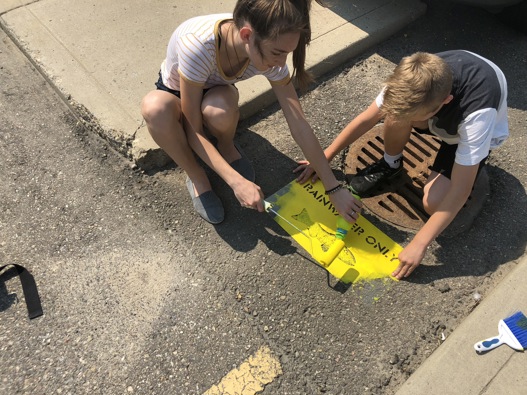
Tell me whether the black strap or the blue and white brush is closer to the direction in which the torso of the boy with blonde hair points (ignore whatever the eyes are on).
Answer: the black strap

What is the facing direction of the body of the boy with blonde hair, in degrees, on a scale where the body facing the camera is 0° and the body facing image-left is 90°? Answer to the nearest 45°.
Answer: approximately 45°

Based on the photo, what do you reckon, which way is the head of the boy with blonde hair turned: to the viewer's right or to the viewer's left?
to the viewer's left

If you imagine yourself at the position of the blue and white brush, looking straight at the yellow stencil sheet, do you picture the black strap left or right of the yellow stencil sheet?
left

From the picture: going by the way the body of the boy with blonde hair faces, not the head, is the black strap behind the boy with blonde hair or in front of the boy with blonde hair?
in front

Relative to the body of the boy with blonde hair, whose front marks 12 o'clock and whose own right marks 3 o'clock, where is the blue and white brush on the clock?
The blue and white brush is roughly at 9 o'clock from the boy with blonde hair.
